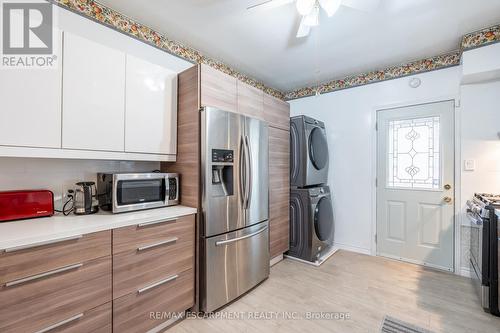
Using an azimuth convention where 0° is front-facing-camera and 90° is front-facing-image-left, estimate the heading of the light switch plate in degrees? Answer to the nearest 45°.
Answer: approximately 0°

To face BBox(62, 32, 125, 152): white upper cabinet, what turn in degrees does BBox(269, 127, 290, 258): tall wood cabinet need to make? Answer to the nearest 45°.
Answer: approximately 90° to its right

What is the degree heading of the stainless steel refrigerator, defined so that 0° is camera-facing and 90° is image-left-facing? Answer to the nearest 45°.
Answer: approximately 315°

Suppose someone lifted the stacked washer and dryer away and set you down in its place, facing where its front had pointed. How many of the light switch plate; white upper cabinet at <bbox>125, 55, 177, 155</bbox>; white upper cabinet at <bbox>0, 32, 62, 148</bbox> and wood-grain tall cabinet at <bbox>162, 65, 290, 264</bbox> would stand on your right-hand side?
3

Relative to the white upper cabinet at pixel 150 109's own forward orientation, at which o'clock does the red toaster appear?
The red toaster is roughly at 4 o'clock from the white upper cabinet.

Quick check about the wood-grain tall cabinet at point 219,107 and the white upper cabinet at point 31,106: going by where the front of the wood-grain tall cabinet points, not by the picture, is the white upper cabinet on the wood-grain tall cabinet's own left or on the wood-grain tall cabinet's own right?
on the wood-grain tall cabinet's own right
